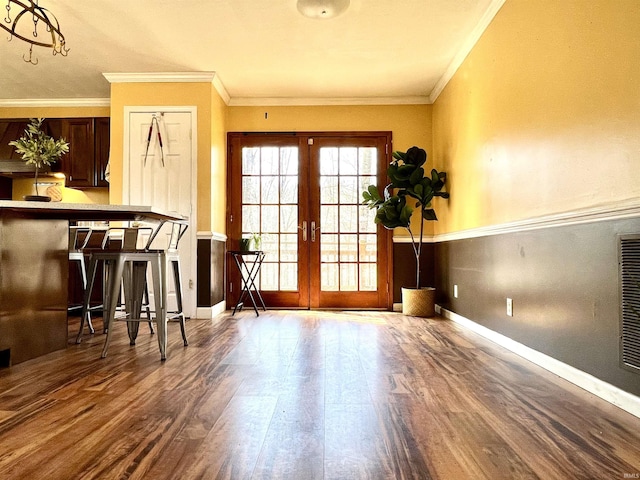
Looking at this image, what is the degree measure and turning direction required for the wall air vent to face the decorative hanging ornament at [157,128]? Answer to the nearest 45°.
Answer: approximately 45° to its right

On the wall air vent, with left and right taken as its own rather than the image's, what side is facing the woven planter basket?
right

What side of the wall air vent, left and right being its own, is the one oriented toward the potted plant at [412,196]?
right

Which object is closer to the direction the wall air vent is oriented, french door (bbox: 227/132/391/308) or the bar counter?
the bar counter

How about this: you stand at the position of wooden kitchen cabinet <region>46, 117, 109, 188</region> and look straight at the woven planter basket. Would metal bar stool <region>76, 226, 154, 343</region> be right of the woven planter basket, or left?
right

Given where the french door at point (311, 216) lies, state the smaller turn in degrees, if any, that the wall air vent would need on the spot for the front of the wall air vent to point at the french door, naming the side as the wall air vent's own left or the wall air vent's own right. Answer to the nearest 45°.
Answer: approximately 90° to the wall air vent's own right

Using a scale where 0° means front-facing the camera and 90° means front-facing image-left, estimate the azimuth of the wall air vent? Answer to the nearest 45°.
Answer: approximately 45°

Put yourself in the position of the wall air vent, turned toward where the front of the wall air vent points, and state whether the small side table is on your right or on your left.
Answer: on your right

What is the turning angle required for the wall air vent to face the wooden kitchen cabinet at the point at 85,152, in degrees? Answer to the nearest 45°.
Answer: approximately 45° to its right
